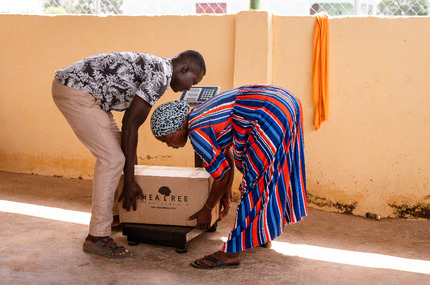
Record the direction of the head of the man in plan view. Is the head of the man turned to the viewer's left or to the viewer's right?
to the viewer's right

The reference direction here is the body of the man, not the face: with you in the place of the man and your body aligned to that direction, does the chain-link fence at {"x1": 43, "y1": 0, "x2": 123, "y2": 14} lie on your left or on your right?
on your left

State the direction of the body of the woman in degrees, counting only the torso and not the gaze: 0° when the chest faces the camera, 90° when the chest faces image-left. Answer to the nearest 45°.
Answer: approximately 90°

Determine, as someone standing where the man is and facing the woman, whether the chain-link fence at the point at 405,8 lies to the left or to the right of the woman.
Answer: left

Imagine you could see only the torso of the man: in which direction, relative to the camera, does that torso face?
to the viewer's right

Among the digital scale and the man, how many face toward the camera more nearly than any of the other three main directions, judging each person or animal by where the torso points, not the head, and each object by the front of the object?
1

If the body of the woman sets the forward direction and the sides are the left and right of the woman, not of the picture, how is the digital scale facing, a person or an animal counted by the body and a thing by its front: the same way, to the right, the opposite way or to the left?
to the left

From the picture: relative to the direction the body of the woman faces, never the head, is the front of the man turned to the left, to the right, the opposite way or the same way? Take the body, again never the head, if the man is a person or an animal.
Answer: the opposite way

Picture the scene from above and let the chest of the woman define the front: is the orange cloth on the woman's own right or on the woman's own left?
on the woman's own right

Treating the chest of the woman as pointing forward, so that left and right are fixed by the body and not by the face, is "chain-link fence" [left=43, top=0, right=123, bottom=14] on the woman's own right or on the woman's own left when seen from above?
on the woman's own right

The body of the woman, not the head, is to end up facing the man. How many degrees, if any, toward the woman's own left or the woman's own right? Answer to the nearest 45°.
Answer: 0° — they already face them

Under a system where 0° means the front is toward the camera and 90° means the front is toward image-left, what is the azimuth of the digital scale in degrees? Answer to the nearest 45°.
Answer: approximately 0°

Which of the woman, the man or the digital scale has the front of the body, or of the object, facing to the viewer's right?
the man

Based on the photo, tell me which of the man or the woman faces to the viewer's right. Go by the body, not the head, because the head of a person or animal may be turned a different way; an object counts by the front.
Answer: the man
